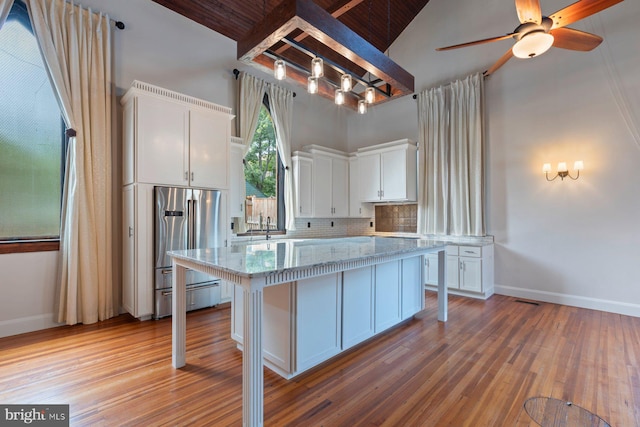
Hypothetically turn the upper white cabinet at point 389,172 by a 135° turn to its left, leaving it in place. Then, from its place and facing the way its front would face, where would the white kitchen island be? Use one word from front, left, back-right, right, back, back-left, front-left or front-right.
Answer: right

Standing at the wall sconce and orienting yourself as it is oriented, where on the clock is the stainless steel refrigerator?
The stainless steel refrigerator is roughly at 12 o'clock from the wall sconce.

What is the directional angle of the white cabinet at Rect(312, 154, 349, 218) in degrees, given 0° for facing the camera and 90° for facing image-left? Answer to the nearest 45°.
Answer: approximately 315°

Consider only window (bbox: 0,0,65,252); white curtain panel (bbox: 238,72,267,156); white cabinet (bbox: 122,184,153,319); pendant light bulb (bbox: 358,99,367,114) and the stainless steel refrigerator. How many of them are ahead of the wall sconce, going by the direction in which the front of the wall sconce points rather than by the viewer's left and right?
5

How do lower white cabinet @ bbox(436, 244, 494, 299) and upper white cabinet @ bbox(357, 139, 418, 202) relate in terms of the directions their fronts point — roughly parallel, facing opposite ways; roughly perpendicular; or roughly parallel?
roughly parallel

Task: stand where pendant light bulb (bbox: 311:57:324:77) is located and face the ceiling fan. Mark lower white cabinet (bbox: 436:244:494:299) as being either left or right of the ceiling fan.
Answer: left

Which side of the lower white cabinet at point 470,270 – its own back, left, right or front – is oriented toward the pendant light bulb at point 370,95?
front

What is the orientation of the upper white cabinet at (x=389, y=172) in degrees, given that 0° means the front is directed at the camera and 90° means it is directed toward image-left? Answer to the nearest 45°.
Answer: approximately 45°

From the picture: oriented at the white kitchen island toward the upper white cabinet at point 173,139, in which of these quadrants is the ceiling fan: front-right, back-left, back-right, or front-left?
back-right

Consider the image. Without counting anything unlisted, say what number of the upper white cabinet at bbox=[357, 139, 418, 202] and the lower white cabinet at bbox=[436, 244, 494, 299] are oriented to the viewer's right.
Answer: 0

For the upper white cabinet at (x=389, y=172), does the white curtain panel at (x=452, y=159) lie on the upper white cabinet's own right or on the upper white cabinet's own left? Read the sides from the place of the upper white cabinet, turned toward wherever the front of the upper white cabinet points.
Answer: on the upper white cabinet's own left

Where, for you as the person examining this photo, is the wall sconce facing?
facing the viewer and to the left of the viewer

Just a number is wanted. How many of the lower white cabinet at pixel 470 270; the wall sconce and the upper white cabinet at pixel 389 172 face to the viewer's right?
0

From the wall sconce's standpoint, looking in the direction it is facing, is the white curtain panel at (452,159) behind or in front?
in front

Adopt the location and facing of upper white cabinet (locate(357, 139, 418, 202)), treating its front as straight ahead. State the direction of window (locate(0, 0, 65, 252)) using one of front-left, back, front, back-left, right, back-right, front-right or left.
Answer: front

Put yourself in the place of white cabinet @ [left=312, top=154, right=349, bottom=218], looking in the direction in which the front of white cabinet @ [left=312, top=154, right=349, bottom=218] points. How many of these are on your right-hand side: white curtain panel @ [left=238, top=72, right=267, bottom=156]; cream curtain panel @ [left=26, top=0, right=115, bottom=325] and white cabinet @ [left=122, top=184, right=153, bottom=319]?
3
